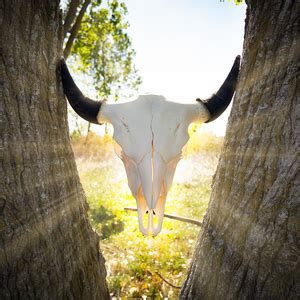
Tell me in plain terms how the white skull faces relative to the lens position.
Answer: facing the viewer
